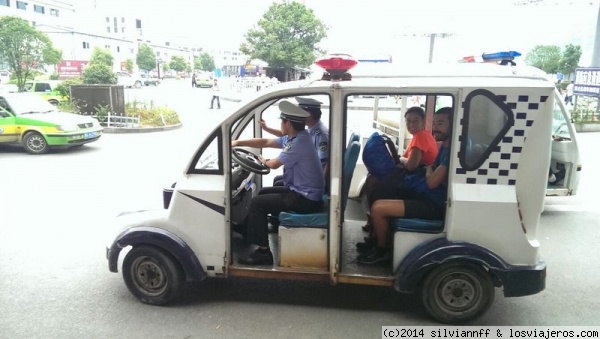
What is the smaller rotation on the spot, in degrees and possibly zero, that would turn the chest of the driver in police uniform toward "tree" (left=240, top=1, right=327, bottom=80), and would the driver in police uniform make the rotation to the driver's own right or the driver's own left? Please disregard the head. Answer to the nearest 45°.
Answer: approximately 90° to the driver's own right

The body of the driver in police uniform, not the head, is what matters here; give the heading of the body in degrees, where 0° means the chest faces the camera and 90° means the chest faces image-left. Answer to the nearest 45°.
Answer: approximately 90°

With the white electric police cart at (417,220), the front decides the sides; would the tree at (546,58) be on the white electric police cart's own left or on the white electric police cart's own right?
on the white electric police cart's own right

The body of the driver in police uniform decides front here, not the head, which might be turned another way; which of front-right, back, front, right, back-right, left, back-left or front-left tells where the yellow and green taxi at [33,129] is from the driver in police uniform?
front-right

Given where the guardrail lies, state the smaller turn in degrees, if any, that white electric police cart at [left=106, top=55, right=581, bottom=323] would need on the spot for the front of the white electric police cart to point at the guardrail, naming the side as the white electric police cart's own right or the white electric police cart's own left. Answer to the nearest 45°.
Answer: approximately 45° to the white electric police cart's own right

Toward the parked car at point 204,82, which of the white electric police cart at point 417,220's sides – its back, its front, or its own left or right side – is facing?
right

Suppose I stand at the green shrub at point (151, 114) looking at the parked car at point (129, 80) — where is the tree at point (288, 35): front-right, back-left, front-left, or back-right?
front-right

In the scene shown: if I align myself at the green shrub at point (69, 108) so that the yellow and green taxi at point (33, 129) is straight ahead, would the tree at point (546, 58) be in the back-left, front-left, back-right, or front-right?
back-left

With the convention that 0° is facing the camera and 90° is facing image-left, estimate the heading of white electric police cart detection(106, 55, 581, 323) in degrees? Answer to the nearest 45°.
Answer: approximately 90°

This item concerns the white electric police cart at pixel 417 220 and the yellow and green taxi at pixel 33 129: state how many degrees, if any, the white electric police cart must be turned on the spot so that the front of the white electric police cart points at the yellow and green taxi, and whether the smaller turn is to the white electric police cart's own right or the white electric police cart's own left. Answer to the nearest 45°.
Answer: approximately 45° to the white electric police cart's own right

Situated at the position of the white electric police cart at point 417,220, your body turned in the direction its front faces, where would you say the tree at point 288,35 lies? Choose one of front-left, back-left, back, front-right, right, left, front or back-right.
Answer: right

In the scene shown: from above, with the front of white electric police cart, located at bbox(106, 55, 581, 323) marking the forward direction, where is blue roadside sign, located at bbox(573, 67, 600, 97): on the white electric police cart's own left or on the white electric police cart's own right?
on the white electric police cart's own right
